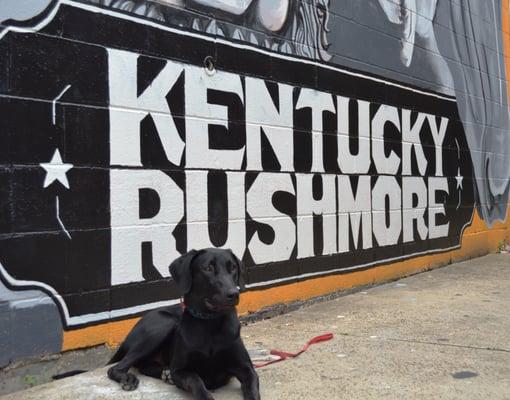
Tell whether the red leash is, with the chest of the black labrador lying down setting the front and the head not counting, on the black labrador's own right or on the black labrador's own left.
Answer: on the black labrador's own left

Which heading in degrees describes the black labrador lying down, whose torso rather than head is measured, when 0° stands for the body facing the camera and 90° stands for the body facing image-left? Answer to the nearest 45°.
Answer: approximately 315°
